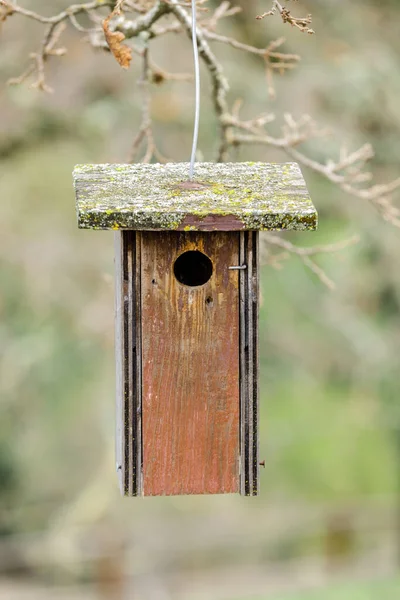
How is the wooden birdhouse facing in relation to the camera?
toward the camera
